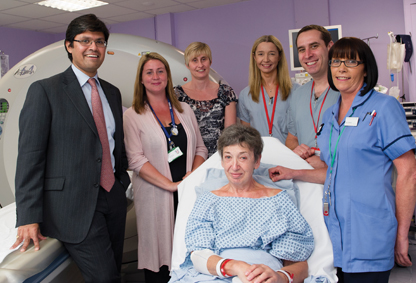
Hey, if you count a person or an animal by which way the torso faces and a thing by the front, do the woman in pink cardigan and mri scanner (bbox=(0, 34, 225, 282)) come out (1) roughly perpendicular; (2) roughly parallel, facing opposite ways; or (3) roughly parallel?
roughly parallel

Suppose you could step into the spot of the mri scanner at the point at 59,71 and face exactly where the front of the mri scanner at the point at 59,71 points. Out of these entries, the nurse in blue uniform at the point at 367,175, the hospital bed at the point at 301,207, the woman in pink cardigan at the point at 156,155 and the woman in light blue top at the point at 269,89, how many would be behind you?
0

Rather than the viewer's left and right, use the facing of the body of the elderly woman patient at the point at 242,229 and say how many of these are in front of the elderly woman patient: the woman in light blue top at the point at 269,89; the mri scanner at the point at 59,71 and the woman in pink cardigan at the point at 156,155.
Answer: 0

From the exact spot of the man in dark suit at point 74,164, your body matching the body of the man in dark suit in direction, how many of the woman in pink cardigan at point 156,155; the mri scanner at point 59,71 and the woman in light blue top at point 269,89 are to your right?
0

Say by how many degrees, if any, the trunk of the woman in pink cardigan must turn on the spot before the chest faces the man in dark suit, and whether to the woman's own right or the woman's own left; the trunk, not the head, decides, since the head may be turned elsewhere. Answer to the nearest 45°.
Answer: approximately 90° to the woman's own right

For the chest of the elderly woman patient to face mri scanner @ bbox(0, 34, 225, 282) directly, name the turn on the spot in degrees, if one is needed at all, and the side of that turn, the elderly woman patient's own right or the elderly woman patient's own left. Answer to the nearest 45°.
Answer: approximately 135° to the elderly woman patient's own right

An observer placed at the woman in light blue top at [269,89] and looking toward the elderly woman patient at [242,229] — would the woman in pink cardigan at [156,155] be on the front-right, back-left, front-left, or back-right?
front-right

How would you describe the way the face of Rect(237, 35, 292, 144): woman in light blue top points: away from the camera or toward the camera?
toward the camera

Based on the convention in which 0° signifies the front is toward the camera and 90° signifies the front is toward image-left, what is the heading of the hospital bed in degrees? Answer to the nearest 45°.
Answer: approximately 0°

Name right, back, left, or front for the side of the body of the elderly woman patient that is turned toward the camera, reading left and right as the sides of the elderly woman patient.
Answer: front

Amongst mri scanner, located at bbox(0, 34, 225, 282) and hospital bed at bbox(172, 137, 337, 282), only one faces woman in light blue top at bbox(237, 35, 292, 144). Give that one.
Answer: the mri scanner

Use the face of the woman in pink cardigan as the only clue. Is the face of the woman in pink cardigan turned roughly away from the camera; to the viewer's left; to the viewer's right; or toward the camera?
toward the camera

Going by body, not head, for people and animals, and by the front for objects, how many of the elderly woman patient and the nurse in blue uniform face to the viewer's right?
0

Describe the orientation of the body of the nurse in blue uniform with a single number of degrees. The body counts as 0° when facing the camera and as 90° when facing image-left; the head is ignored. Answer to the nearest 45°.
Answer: approximately 45°

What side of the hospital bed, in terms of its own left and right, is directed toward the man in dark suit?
right

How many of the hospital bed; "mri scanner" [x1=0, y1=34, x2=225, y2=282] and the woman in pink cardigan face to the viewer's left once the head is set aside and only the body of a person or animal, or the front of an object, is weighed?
0

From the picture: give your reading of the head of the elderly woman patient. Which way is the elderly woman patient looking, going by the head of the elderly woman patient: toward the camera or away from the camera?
toward the camera
